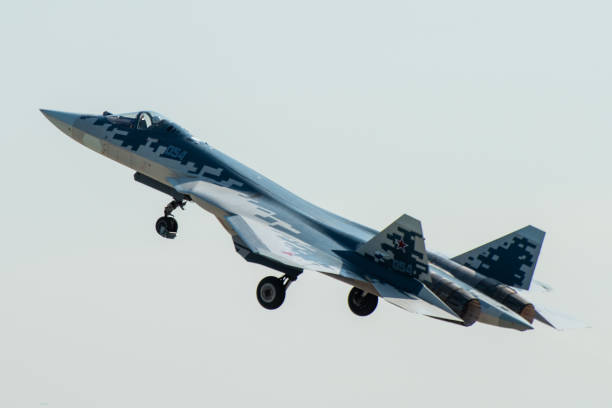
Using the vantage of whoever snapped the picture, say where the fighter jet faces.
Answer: facing away from the viewer and to the left of the viewer
